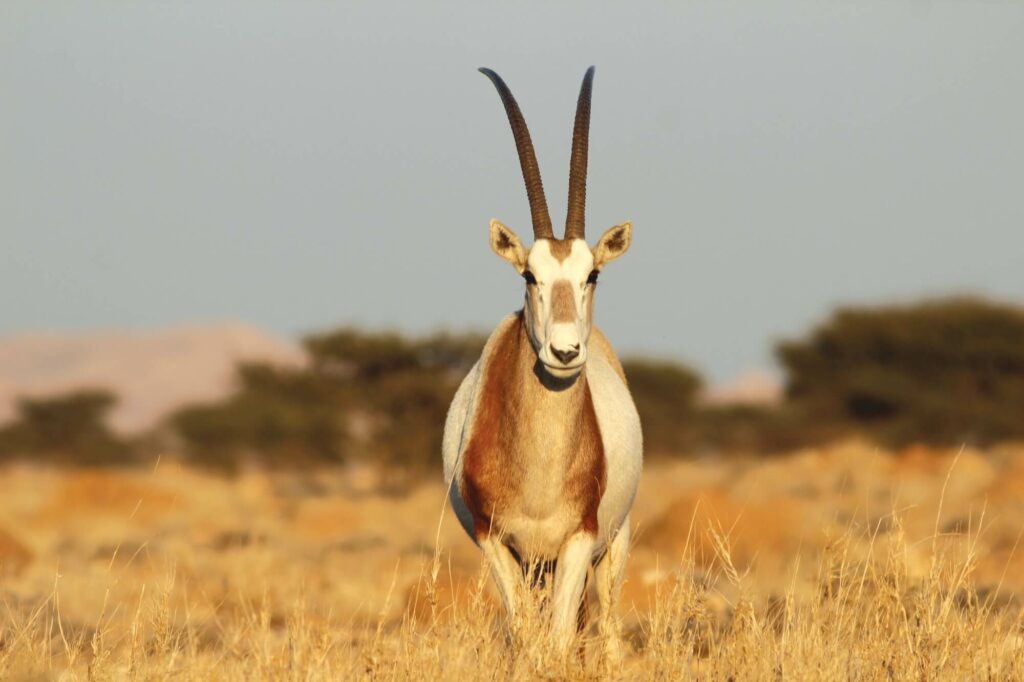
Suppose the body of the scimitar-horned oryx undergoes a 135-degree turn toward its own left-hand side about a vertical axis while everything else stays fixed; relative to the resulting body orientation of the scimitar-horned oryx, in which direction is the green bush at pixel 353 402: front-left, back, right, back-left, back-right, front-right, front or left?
front-left

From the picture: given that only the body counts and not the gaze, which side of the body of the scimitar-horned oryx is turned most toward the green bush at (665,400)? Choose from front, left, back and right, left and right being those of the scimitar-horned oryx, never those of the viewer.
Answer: back

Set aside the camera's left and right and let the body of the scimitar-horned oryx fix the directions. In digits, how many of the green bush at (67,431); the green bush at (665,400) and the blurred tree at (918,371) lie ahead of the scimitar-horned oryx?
0

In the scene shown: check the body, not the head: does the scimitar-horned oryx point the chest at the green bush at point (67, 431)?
no

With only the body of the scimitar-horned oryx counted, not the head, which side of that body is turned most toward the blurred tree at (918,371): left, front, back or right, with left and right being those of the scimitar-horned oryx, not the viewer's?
back

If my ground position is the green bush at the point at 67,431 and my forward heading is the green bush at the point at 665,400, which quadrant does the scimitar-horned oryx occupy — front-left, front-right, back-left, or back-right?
front-right

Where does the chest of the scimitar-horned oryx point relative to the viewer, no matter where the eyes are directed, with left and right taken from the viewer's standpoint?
facing the viewer
